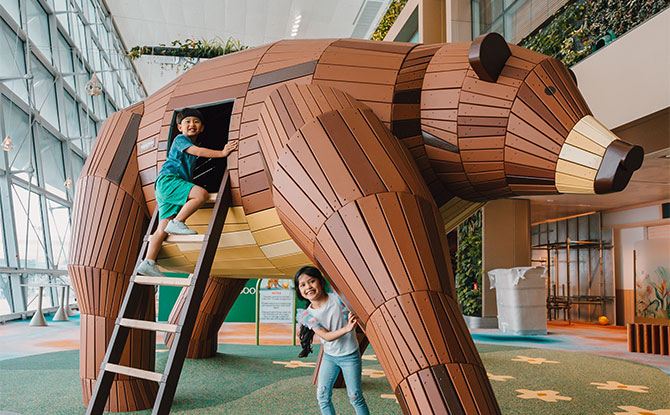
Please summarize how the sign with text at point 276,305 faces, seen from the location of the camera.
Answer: facing the viewer

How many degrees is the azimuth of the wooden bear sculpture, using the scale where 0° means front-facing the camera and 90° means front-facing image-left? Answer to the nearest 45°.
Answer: approximately 270°

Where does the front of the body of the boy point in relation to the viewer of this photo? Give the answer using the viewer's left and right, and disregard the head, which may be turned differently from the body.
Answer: facing to the right of the viewer

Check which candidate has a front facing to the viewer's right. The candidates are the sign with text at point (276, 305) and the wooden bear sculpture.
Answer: the wooden bear sculpture

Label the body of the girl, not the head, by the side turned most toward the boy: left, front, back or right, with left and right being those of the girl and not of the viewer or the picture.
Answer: right

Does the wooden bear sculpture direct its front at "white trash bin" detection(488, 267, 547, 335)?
no

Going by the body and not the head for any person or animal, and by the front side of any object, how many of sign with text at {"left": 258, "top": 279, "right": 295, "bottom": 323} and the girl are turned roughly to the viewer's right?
0

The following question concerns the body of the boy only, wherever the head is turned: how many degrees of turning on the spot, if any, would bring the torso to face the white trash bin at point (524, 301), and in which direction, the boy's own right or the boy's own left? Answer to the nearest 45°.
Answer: approximately 45° to the boy's own left

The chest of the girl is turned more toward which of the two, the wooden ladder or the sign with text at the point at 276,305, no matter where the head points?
the wooden ladder

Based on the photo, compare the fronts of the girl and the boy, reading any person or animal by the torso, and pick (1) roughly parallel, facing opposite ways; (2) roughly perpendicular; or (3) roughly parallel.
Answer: roughly perpendicular

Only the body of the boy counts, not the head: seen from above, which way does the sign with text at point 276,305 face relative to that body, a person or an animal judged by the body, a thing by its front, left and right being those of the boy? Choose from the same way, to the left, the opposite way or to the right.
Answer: to the right

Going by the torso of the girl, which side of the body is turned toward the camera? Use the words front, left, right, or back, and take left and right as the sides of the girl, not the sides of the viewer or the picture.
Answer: front

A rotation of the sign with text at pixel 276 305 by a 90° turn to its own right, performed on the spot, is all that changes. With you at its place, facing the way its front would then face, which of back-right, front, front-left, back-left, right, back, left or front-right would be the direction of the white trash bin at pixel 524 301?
back

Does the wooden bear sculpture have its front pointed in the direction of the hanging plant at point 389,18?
no

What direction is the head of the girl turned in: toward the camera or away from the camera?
toward the camera

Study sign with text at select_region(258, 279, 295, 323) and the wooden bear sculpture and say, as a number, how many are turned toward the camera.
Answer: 1
